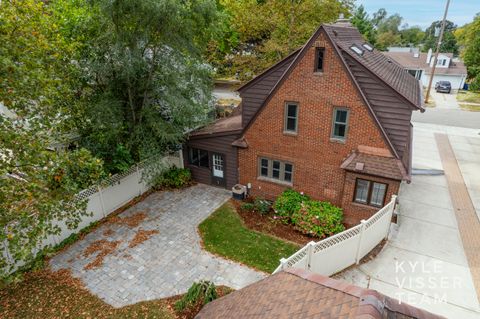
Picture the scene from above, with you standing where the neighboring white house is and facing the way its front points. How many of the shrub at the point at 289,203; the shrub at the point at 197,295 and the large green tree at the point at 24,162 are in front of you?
3

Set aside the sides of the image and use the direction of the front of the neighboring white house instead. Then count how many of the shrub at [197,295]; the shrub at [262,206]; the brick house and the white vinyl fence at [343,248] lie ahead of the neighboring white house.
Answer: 4

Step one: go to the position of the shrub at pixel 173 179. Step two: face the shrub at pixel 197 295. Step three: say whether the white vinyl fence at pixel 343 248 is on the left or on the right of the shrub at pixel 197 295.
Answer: left

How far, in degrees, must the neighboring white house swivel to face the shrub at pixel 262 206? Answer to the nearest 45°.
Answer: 0° — it already faces it

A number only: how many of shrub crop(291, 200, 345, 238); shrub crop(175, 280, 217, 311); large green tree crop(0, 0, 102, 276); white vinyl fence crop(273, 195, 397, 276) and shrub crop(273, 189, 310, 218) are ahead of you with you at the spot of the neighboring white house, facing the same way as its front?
5

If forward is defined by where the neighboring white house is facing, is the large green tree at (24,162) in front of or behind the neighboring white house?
in front

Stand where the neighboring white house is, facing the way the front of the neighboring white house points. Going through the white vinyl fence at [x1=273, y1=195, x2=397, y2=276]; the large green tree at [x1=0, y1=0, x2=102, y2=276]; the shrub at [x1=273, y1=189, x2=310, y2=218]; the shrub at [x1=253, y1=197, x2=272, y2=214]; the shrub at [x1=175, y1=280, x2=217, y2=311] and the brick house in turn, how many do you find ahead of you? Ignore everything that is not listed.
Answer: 6

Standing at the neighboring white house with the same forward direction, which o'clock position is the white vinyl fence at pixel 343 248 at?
The white vinyl fence is roughly at 12 o'clock from the neighboring white house.

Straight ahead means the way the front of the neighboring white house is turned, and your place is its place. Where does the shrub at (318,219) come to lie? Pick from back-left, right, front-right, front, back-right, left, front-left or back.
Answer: front

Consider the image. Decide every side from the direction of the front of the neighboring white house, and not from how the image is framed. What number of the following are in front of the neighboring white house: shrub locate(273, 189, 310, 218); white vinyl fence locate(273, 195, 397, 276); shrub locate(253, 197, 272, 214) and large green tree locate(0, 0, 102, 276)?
4

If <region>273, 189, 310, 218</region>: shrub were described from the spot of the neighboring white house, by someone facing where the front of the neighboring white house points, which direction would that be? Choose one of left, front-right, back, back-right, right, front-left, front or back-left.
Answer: front

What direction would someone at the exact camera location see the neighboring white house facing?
facing the viewer

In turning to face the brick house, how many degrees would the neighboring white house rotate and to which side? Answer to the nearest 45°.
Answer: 0° — it already faces it

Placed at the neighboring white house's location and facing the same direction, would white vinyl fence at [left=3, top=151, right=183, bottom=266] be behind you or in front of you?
in front
